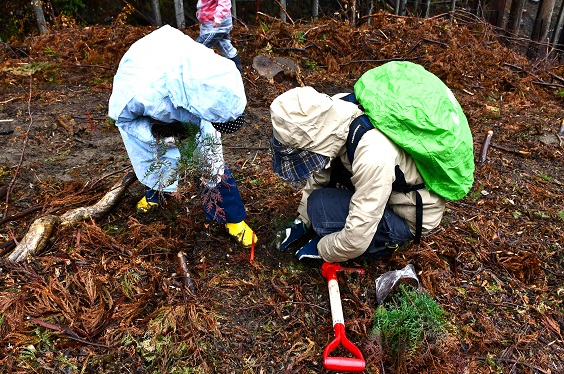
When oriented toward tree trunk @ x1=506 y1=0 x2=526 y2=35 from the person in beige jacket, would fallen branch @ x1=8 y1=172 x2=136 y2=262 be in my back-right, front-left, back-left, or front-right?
back-left

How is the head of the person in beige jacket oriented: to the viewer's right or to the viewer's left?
to the viewer's left

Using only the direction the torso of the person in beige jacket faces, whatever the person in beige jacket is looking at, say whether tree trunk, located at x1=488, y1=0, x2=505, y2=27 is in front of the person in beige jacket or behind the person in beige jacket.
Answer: behind

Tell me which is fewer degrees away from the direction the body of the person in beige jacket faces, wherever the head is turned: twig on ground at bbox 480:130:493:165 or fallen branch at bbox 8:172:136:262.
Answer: the fallen branch

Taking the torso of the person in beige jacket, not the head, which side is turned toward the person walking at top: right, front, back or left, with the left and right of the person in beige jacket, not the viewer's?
right

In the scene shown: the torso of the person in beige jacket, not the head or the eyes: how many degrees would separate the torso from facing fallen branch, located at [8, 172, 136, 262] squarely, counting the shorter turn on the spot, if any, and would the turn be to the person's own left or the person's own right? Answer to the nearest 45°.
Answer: approximately 45° to the person's own right

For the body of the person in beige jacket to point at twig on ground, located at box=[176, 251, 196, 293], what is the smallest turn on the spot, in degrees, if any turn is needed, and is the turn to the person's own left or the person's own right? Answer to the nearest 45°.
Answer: approximately 45° to the person's own right

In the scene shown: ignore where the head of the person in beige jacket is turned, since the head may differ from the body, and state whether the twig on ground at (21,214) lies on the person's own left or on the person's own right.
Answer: on the person's own right

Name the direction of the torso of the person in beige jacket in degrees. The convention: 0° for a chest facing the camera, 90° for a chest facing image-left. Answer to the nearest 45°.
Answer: approximately 45°

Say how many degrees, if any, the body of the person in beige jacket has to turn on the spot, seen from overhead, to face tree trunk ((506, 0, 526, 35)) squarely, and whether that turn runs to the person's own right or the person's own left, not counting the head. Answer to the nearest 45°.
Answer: approximately 135° to the person's own right

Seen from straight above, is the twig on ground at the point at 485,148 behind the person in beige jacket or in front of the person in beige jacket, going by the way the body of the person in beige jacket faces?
behind
